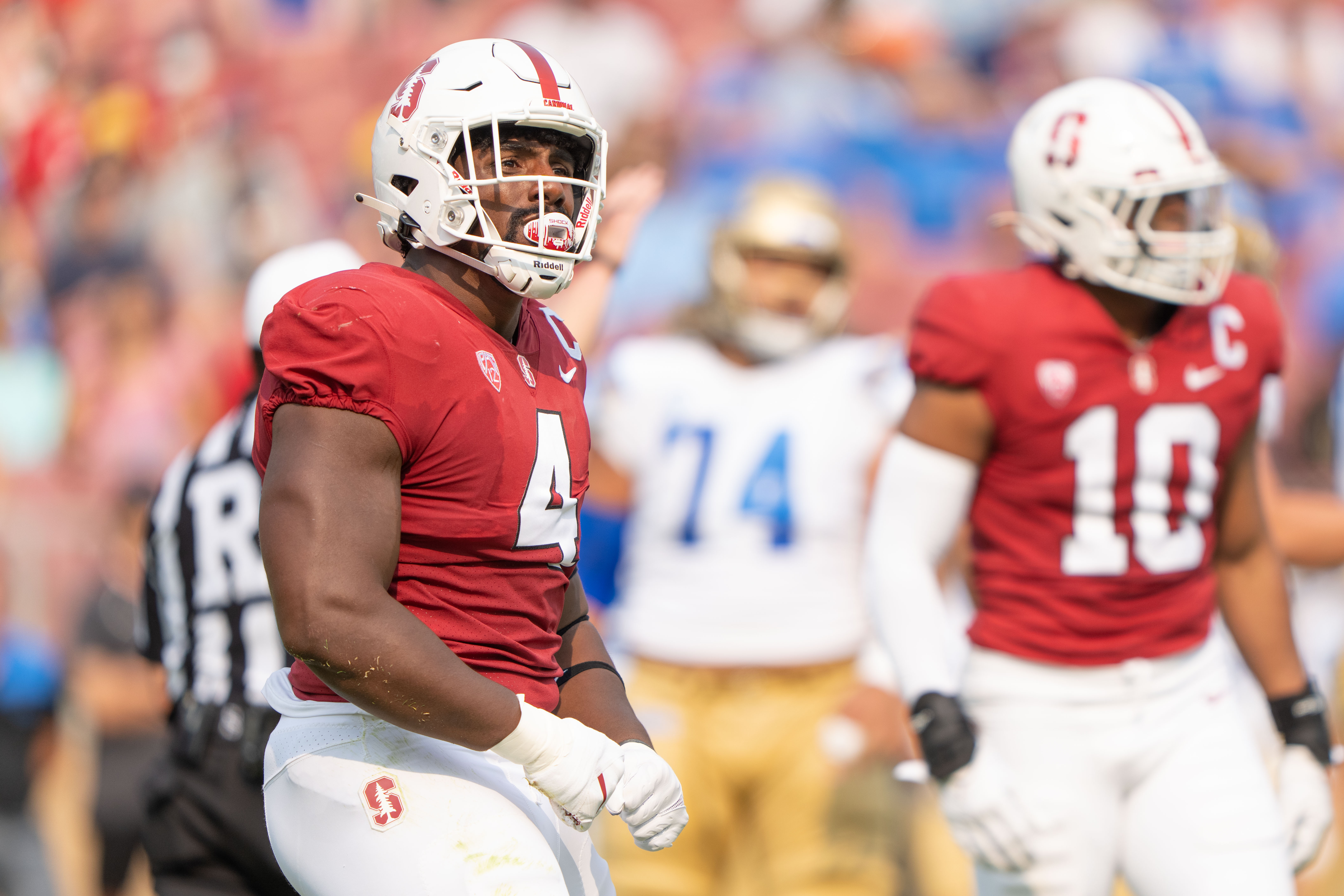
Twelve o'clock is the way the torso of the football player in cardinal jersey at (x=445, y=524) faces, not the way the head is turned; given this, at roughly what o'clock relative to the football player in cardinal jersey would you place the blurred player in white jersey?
The blurred player in white jersey is roughly at 8 o'clock from the football player in cardinal jersey.

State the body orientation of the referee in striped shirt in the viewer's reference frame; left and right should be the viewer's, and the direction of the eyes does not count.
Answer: facing away from the viewer and to the right of the viewer

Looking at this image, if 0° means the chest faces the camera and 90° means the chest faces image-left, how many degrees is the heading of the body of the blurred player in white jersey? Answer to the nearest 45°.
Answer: approximately 0°

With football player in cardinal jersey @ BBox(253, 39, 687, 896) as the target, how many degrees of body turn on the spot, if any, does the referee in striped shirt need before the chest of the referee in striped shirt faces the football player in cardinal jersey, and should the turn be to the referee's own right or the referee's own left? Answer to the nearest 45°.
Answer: approximately 135° to the referee's own right

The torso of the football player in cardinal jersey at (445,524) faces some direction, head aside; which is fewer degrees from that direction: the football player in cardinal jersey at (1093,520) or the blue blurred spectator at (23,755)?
the football player in cardinal jersey

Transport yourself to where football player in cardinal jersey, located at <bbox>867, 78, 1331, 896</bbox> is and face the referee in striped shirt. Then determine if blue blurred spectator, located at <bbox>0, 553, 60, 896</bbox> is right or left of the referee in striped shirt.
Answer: right

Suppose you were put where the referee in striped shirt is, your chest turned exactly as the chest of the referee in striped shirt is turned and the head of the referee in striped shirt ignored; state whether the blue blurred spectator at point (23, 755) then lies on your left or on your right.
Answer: on your left

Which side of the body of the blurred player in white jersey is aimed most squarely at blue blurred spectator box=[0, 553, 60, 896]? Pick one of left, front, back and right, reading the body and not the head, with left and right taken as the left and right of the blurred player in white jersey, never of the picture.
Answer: right

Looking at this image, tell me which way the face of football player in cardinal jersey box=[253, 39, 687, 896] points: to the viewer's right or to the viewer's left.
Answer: to the viewer's right
